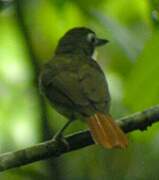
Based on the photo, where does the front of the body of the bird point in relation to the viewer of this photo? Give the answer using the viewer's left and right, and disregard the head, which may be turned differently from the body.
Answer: facing away from the viewer and to the left of the viewer
